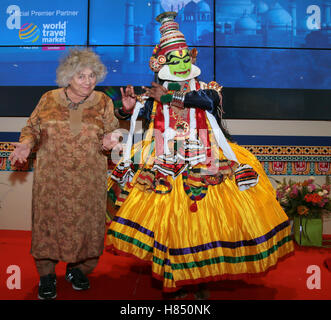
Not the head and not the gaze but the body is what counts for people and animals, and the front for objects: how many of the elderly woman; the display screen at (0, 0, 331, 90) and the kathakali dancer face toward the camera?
3

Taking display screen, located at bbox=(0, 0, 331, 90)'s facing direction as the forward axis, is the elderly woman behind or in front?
in front

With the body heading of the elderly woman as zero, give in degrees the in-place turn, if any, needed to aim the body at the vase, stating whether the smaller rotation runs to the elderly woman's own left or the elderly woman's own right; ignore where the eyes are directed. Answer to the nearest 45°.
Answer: approximately 90° to the elderly woman's own left

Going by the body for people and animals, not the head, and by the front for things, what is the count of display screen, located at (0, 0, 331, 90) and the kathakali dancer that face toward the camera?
2

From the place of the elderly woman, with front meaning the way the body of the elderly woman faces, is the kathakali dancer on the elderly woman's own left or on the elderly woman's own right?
on the elderly woman's own left

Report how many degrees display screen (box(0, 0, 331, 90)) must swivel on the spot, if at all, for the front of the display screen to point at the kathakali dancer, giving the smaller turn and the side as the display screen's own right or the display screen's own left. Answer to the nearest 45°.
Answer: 0° — it already faces them
